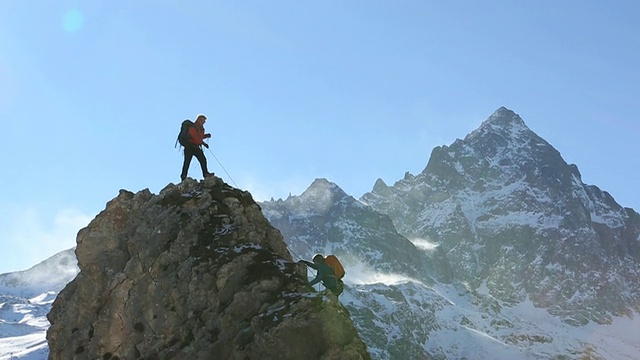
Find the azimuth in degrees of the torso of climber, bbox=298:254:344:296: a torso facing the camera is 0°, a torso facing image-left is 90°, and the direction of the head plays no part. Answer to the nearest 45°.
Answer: approximately 90°
